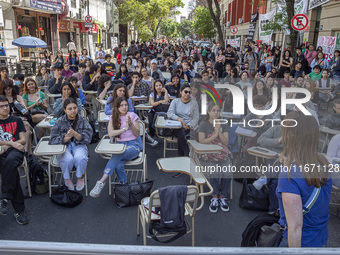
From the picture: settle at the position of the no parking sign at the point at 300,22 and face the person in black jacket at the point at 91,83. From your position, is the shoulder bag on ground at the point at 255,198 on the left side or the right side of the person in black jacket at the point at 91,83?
left

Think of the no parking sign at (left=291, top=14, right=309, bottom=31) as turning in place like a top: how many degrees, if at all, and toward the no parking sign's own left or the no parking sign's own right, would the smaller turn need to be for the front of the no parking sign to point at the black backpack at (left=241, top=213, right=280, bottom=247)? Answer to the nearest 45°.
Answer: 0° — it already faces it

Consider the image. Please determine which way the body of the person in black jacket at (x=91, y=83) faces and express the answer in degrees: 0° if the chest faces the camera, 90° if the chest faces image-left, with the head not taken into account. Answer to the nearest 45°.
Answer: approximately 315°

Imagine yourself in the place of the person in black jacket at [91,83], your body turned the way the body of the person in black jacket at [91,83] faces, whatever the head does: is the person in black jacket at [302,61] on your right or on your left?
on your left

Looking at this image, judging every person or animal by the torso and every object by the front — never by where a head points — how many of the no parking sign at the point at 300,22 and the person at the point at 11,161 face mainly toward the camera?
2
